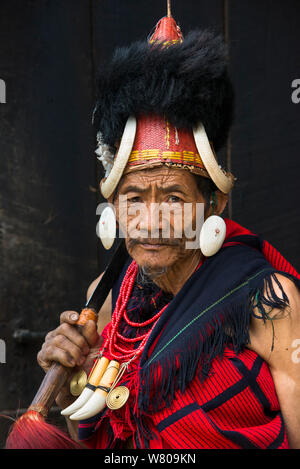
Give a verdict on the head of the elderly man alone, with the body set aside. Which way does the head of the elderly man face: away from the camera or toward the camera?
toward the camera

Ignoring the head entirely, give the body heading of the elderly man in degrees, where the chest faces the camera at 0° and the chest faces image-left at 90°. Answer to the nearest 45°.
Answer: approximately 45°
